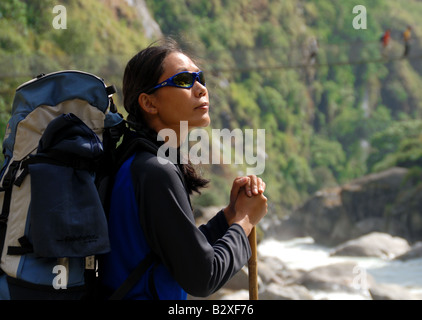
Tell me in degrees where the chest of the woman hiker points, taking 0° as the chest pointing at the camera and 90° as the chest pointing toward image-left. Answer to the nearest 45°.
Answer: approximately 270°

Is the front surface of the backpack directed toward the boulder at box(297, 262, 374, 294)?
no

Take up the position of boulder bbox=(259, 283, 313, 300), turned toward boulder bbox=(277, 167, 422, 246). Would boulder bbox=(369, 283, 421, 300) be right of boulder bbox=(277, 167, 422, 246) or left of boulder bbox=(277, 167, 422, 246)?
right

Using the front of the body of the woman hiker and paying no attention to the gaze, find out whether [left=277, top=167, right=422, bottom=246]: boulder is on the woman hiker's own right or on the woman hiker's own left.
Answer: on the woman hiker's own left

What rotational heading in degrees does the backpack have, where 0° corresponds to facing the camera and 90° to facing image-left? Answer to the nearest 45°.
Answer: approximately 45°

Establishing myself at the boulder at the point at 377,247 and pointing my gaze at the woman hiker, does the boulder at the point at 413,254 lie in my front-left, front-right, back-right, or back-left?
front-left

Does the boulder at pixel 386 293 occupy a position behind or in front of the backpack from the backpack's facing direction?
behind
